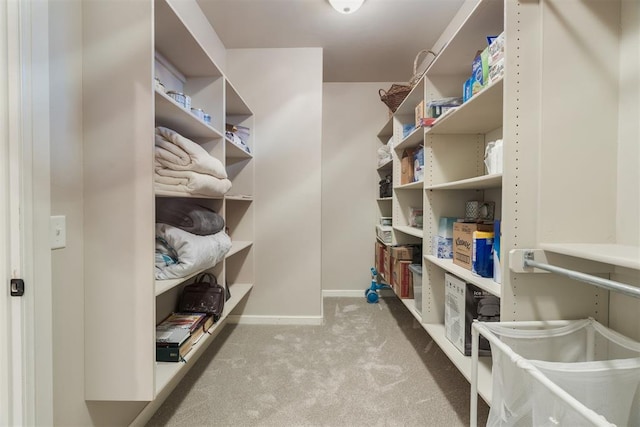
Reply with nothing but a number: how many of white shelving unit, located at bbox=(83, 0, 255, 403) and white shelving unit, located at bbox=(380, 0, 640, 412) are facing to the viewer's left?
1

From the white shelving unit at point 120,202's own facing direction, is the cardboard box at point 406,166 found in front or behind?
in front

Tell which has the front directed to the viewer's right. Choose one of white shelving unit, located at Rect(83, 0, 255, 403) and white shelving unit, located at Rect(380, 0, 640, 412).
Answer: white shelving unit, located at Rect(83, 0, 255, 403)

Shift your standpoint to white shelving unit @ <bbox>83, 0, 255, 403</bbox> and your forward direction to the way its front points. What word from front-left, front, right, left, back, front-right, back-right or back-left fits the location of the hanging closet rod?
front-right

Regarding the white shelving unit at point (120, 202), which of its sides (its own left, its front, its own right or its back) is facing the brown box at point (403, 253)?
front

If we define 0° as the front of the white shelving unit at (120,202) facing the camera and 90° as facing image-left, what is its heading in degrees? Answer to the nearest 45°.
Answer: approximately 270°

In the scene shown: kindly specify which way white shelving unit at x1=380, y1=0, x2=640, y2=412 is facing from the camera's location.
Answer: facing to the left of the viewer

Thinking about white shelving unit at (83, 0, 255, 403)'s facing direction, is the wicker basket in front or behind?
in front

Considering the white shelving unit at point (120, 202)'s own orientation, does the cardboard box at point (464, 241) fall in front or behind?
in front
